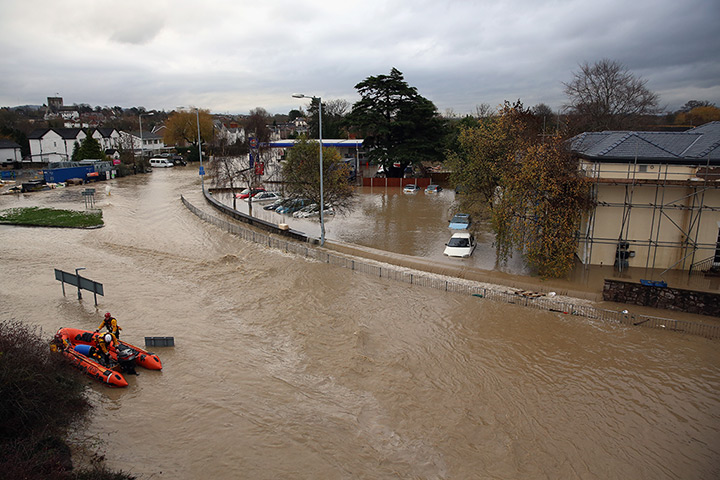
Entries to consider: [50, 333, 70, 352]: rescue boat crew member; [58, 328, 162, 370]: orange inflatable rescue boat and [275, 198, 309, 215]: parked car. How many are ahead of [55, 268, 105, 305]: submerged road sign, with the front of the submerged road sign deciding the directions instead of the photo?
1

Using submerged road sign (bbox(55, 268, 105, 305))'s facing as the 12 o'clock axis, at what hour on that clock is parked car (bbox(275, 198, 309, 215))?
The parked car is roughly at 12 o'clock from the submerged road sign.

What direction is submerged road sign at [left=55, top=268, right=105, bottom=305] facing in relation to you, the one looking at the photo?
facing away from the viewer and to the right of the viewer

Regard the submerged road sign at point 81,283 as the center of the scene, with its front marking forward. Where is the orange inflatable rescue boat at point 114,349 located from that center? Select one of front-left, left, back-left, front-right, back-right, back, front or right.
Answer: back-right

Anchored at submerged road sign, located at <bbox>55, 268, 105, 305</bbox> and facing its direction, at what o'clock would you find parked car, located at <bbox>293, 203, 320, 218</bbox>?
The parked car is roughly at 12 o'clock from the submerged road sign.

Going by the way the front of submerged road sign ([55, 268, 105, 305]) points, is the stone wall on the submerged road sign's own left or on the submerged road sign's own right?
on the submerged road sign's own right

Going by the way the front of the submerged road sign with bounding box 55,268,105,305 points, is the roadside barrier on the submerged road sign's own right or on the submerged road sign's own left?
on the submerged road sign's own right

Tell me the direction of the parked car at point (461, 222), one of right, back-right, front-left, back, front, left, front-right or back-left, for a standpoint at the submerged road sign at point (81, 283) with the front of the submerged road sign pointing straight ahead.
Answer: front-right

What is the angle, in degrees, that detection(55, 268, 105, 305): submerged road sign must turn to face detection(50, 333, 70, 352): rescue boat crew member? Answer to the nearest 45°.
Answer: approximately 135° to its right

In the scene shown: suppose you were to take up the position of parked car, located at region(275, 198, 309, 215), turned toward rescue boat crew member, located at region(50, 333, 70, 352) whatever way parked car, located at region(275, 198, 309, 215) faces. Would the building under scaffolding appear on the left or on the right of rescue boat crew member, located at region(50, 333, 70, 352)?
left

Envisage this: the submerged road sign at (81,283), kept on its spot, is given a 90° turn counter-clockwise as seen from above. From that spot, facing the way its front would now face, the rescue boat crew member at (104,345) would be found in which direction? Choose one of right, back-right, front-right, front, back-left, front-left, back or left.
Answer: back-left

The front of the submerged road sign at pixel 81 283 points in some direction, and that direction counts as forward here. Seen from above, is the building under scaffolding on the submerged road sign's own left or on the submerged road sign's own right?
on the submerged road sign's own right

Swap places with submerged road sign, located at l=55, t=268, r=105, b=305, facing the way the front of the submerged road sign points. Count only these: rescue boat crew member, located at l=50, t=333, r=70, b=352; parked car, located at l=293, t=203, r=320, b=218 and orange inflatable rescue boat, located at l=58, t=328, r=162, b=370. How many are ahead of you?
1

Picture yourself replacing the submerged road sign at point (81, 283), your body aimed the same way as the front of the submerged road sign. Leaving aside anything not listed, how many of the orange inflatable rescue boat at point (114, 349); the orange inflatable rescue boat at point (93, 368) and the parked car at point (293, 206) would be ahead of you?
1

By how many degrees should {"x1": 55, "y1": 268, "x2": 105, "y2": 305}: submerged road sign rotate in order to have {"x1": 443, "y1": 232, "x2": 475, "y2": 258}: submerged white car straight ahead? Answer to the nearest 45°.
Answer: approximately 45° to its right

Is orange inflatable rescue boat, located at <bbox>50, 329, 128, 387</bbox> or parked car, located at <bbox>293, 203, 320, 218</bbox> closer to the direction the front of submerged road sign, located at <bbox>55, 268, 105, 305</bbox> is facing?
the parked car

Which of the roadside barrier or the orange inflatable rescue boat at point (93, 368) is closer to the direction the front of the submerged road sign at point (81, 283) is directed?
the roadside barrier

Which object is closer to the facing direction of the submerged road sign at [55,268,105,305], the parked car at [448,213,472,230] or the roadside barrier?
the parked car
